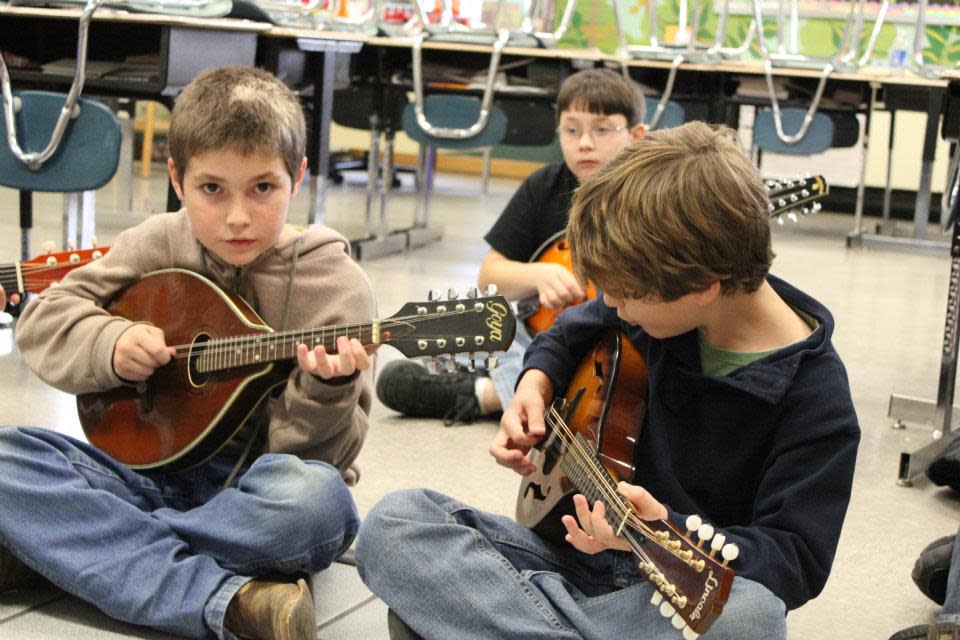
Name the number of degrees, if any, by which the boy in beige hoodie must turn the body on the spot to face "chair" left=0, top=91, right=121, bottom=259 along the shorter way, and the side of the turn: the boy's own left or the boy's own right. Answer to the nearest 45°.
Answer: approximately 180°

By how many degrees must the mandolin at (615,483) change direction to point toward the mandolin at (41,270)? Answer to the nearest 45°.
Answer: approximately 90° to its right

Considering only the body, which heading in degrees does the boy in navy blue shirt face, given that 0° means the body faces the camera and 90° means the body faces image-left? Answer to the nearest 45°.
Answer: approximately 45°

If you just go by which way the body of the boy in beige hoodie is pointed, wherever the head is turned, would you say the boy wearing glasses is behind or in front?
behind

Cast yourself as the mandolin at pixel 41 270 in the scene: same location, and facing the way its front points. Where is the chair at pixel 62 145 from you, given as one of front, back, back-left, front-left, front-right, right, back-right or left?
back

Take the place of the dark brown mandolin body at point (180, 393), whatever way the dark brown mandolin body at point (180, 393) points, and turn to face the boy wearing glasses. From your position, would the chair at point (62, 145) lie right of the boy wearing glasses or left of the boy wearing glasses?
left

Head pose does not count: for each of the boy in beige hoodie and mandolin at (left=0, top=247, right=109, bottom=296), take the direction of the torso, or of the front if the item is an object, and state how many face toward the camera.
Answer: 2

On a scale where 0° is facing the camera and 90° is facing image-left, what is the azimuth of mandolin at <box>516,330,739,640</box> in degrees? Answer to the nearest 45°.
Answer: approximately 45°

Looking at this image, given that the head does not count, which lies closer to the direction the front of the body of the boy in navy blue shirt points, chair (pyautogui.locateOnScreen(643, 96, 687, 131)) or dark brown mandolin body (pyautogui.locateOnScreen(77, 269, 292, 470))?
the dark brown mandolin body
